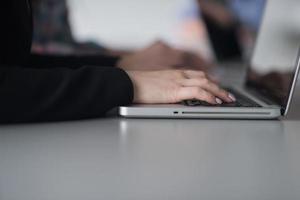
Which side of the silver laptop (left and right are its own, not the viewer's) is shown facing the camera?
left

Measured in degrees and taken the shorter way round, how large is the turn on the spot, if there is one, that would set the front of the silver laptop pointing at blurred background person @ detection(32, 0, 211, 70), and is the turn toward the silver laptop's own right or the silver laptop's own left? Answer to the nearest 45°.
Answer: approximately 45° to the silver laptop's own right

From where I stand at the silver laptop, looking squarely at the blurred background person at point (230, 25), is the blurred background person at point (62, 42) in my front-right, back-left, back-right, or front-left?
front-left
